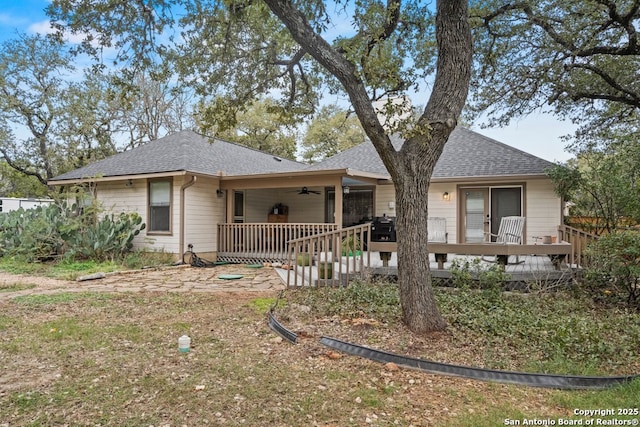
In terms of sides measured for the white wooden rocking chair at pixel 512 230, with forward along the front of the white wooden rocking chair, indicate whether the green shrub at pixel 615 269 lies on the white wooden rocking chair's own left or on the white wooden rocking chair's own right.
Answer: on the white wooden rocking chair's own left

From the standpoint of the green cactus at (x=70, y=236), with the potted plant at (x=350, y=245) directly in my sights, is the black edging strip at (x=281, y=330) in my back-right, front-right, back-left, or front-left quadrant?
front-right

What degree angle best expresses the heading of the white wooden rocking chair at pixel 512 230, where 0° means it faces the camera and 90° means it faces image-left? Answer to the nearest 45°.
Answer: approximately 45°

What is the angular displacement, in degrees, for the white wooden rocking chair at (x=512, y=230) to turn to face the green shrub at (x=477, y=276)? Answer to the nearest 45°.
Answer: approximately 45° to its left

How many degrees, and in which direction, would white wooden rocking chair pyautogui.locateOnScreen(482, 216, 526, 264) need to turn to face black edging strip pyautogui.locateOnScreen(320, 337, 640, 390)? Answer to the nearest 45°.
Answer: approximately 45° to its left

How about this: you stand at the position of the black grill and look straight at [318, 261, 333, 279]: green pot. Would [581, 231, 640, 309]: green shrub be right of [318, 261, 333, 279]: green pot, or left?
left

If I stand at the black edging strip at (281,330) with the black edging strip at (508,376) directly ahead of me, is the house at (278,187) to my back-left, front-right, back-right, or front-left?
back-left

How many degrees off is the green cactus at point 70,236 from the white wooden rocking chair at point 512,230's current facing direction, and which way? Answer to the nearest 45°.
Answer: approximately 45° to its right
